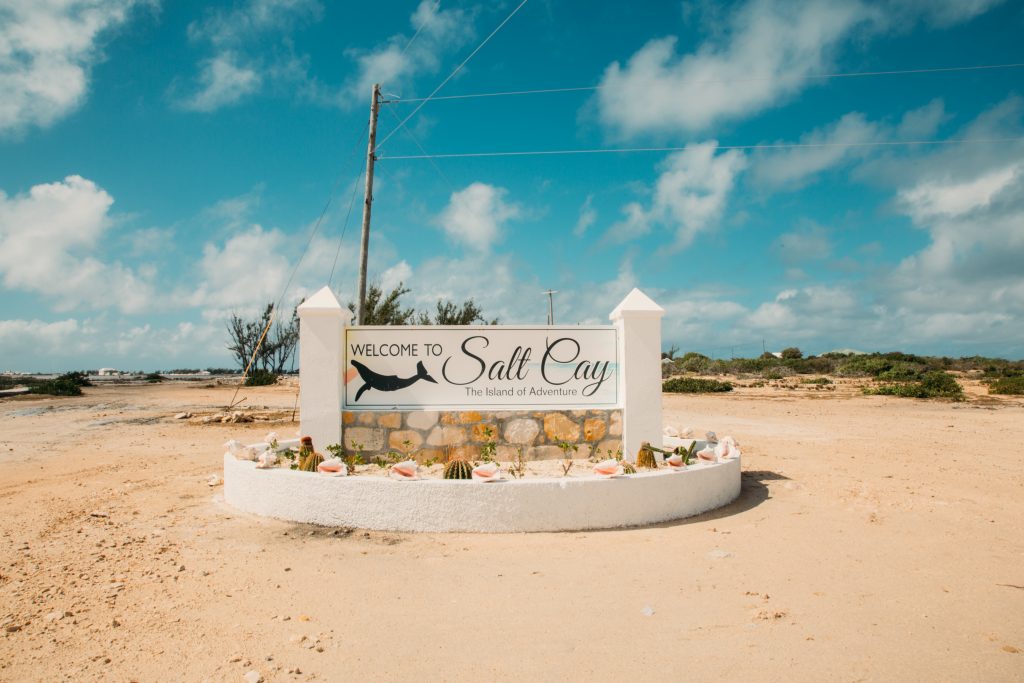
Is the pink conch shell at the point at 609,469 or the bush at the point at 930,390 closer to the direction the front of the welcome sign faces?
the pink conch shell

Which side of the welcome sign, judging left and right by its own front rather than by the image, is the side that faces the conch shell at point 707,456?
left

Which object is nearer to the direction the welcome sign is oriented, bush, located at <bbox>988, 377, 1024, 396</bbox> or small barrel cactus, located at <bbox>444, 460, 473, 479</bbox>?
the small barrel cactus

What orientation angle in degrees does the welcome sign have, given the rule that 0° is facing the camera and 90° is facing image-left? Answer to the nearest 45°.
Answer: approximately 0°

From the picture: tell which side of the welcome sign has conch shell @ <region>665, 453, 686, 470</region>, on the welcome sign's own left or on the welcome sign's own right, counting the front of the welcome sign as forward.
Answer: on the welcome sign's own left

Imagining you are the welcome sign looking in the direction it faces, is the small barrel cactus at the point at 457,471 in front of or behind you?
in front

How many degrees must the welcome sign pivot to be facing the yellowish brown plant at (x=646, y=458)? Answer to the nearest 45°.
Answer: approximately 45° to its left

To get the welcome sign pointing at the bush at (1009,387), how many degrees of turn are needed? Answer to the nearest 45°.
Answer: approximately 135° to its left

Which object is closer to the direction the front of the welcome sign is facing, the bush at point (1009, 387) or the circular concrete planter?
the circular concrete planter

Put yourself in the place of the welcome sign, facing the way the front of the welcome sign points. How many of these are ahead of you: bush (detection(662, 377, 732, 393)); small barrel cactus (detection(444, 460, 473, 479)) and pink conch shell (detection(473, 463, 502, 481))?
2

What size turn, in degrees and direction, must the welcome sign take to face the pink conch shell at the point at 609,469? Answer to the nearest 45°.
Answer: approximately 45° to its left

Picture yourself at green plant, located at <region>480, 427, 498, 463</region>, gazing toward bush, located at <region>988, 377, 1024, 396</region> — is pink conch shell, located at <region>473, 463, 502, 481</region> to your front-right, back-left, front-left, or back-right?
back-right

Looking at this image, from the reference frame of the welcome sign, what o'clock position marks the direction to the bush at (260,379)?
The bush is roughly at 5 o'clock from the welcome sign.
